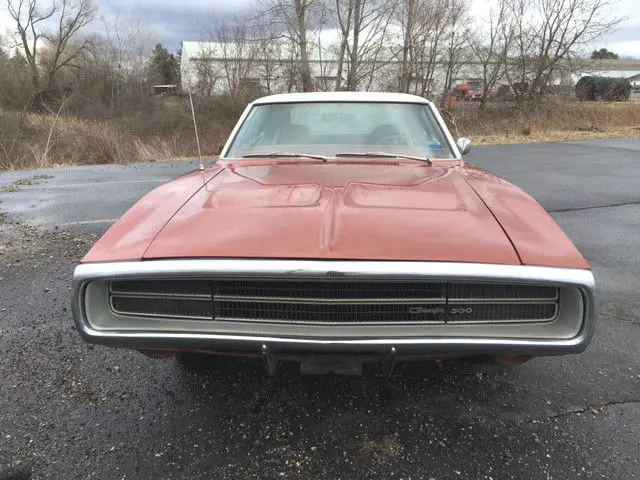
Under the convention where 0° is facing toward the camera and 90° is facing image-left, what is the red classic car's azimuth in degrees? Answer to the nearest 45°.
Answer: approximately 0°

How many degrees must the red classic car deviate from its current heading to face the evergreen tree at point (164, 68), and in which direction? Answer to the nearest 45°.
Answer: approximately 180°

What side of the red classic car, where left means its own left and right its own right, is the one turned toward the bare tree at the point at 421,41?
back
